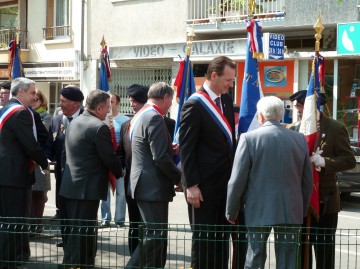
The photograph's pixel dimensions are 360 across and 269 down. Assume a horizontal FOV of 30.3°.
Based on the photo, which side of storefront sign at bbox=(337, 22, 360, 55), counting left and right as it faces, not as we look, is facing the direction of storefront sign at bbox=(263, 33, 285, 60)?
right

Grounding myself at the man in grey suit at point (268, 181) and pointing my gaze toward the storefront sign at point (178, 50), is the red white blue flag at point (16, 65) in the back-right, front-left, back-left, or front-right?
front-left

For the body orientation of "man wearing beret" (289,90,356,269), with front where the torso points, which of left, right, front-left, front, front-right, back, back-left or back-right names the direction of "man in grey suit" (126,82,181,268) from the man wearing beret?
front-right

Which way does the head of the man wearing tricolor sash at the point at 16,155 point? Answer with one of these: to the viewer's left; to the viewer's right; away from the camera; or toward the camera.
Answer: to the viewer's right

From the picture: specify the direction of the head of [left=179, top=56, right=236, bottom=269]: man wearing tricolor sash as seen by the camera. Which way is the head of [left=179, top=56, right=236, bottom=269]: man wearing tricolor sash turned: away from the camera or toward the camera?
toward the camera

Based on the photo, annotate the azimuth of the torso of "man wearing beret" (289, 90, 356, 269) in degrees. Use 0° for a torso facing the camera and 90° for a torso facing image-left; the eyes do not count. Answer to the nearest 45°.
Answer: approximately 45°

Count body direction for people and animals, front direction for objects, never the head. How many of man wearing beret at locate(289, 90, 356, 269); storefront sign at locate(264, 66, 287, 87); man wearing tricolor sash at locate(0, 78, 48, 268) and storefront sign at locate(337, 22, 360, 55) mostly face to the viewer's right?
1

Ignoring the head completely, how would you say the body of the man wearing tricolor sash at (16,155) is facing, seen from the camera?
to the viewer's right

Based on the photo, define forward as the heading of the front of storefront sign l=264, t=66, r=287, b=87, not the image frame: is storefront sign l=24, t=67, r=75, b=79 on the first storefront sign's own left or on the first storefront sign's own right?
on the first storefront sign's own right

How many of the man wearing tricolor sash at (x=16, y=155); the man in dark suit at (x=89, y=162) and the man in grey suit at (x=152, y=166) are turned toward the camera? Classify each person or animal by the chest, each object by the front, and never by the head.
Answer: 0

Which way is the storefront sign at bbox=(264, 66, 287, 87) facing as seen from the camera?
toward the camera

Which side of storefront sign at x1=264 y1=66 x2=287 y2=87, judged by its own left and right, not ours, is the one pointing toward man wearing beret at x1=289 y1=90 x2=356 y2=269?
front

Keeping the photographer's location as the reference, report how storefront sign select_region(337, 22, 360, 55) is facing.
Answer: facing the viewer

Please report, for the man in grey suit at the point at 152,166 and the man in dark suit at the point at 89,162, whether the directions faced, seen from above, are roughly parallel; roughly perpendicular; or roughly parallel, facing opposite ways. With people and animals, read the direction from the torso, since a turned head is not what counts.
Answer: roughly parallel

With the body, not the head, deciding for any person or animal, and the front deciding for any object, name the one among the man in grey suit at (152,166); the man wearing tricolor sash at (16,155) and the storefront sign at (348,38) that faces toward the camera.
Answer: the storefront sign
